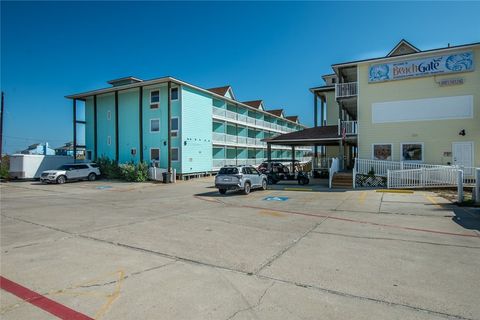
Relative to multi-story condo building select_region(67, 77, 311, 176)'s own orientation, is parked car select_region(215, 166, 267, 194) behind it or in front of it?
in front

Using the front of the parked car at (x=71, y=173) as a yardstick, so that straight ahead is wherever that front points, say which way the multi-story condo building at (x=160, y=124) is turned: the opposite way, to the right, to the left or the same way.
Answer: to the left

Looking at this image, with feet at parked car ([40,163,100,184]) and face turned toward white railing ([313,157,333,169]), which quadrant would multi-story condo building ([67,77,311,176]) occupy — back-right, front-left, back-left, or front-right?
front-left

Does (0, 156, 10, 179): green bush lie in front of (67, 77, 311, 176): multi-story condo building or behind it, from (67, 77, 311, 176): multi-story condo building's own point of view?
behind

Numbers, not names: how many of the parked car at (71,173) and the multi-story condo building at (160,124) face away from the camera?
0

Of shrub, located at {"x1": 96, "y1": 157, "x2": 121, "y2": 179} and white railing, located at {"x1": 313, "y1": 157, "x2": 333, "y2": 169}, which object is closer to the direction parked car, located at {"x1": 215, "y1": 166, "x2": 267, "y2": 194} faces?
the white railing

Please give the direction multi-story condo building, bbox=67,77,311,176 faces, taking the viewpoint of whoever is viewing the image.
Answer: facing the viewer and to the right of the viewer

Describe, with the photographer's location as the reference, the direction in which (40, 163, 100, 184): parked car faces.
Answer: facing the viewer and to the left of the viewer

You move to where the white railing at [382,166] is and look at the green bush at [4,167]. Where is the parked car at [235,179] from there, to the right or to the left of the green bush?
left

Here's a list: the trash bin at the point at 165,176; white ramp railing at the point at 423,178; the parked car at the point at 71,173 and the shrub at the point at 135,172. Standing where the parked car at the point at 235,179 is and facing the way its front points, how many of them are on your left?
3

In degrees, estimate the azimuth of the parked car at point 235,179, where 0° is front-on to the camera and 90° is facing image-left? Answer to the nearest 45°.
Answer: approximately 225°

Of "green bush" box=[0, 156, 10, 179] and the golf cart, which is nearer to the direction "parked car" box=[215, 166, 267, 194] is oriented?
the golf cart

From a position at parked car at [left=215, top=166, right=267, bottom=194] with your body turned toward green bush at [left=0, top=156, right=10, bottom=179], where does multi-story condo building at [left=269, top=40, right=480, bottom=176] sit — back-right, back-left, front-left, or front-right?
back-right
